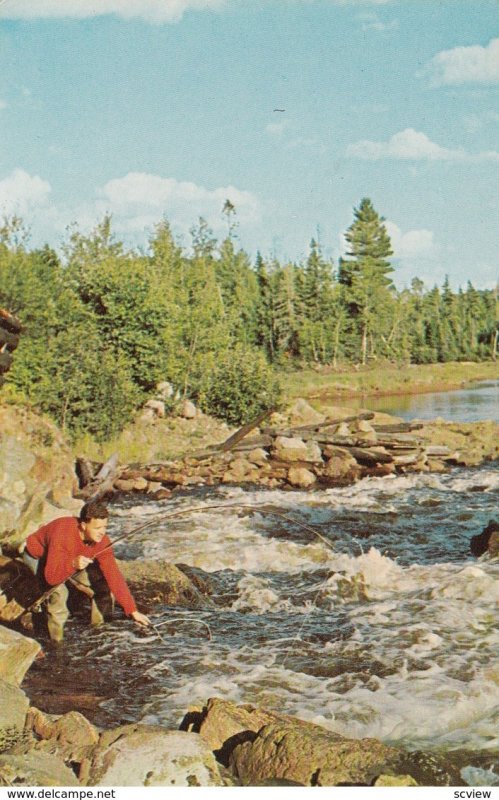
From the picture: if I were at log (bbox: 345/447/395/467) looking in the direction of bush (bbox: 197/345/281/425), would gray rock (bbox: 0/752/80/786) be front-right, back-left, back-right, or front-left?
back-left

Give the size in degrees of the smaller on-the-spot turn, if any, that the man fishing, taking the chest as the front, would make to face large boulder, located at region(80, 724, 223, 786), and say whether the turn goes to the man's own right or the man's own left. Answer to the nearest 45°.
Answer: approximately 45° to the man's own right

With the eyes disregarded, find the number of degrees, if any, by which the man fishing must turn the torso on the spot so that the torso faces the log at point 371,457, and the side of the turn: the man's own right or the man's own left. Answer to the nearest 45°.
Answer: approximately 90° to the man's own left

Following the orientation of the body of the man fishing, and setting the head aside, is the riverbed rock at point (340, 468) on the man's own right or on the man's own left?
on the man's own left

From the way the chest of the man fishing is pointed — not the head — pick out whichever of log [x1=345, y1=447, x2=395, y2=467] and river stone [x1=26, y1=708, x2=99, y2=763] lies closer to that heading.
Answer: the river stone

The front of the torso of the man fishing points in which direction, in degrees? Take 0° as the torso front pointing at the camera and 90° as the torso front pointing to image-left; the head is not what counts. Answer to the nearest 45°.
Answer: approximately 315°

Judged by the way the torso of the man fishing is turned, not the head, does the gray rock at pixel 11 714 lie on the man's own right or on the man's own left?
on the man's own right

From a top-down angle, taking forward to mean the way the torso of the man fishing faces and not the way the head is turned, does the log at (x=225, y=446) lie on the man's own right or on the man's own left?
on the man's own left

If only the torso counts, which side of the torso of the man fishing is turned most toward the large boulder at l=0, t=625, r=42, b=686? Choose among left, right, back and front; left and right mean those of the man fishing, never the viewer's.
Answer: right

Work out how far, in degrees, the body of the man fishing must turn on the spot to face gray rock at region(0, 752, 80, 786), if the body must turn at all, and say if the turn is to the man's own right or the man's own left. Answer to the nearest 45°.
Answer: approximately 45° to the man's own right

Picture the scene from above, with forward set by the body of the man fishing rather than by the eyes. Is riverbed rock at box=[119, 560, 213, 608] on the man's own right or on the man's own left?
on the man's own left
